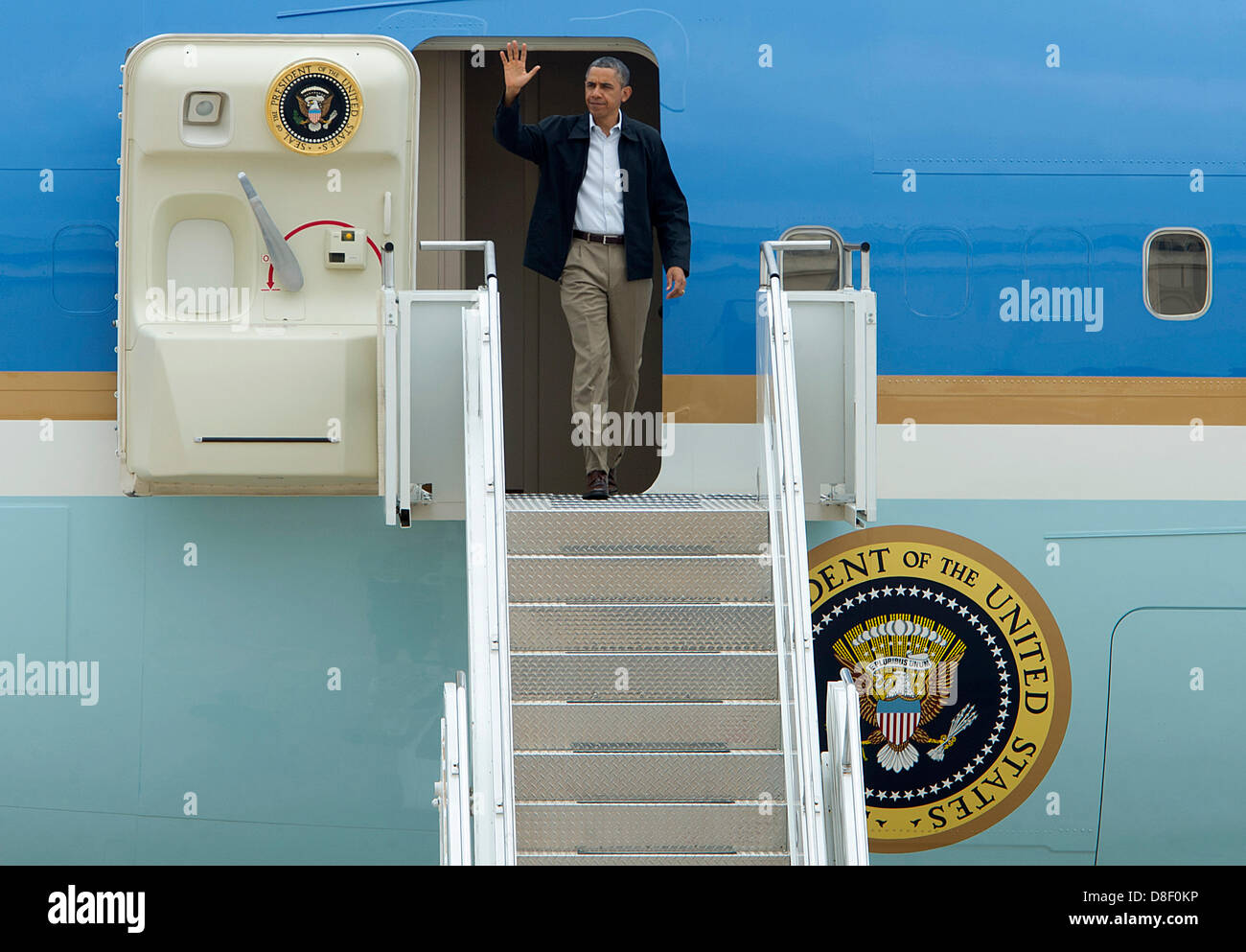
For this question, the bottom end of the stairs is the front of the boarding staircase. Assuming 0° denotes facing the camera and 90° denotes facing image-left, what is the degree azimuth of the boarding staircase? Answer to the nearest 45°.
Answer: approximately 0°

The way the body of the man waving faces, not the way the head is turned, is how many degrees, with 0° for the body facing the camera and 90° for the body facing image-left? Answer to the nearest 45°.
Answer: approximately 0°
